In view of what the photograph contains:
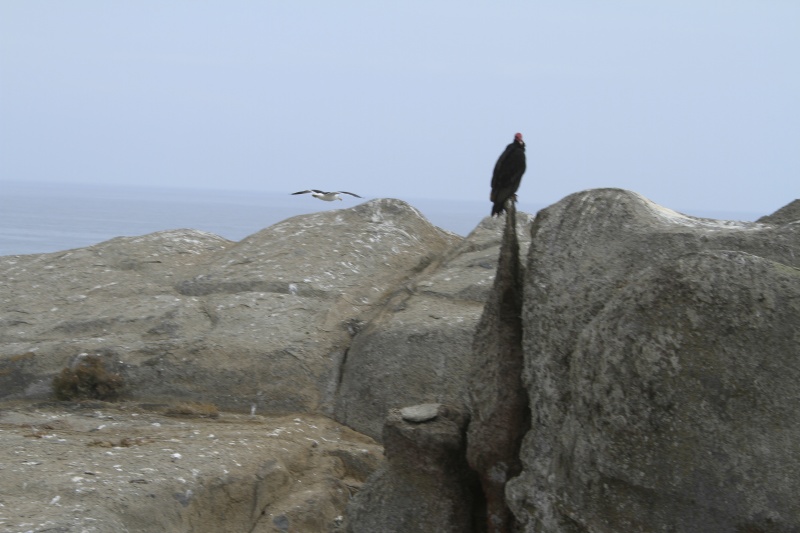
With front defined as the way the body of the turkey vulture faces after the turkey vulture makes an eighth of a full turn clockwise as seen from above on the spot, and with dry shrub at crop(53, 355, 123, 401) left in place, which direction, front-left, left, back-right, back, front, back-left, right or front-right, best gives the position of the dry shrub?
back-right

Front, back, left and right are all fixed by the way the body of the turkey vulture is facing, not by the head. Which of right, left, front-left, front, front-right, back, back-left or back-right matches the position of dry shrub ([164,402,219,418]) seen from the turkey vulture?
back

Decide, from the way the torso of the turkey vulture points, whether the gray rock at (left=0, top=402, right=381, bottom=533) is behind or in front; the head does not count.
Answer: behind
